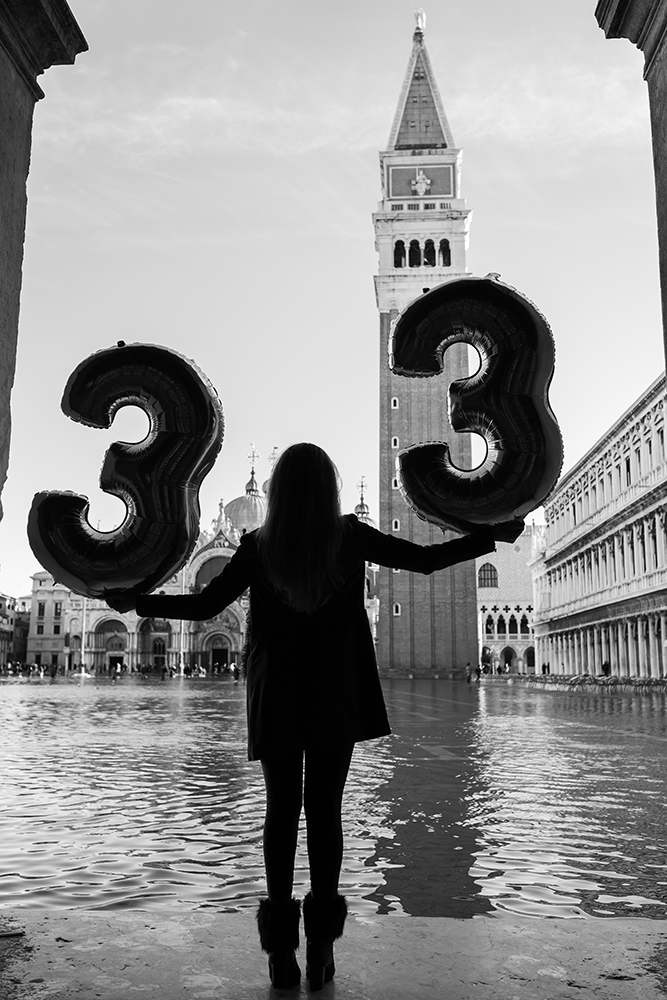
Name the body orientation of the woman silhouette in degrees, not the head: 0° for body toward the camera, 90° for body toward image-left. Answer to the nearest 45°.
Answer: approximately 180°
